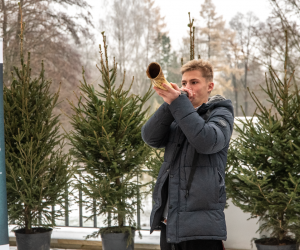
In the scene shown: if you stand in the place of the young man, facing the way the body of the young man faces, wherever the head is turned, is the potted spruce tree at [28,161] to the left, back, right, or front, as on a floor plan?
right

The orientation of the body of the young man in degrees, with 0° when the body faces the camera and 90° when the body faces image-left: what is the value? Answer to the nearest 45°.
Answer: approximately 45°

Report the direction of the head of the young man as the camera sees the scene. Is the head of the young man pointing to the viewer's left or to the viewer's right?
to the viewer's left

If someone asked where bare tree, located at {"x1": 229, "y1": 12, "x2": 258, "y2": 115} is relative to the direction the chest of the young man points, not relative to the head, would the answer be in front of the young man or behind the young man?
behind

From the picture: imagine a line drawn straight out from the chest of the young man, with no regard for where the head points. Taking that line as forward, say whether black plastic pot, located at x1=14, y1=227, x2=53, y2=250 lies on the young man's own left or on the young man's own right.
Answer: on the young man's own right
